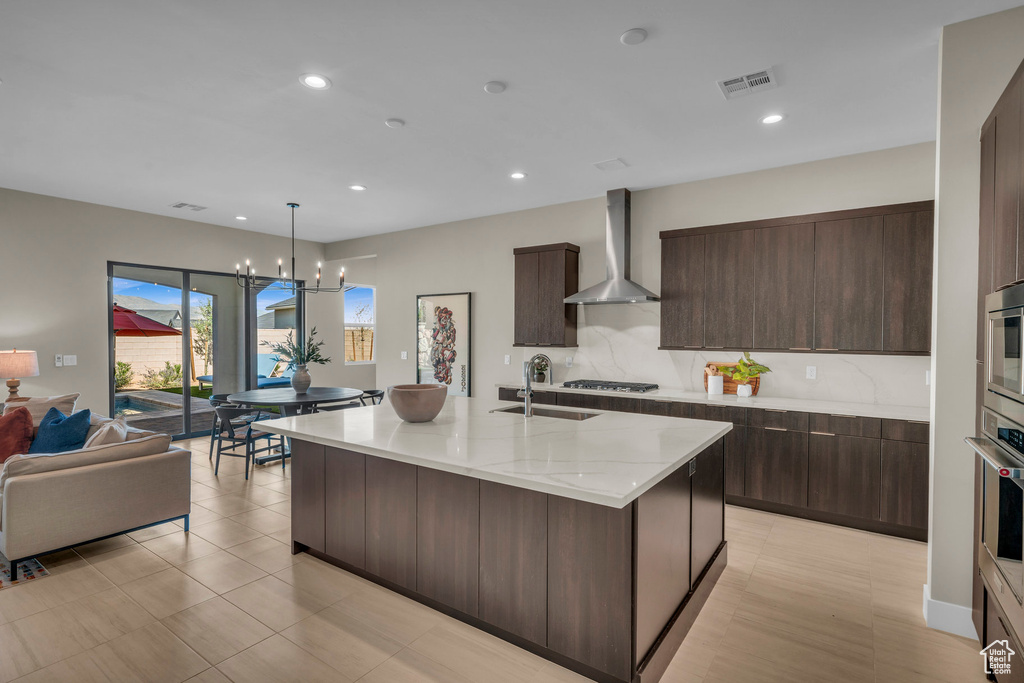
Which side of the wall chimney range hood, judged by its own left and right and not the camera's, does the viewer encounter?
front

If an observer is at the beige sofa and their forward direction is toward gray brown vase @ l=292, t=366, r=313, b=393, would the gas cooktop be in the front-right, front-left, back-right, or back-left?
front-right

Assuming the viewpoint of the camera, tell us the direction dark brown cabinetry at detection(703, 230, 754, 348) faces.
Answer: facing the viewer

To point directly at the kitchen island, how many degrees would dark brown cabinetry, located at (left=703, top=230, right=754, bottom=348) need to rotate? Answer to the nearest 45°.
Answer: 0° — it already faces it

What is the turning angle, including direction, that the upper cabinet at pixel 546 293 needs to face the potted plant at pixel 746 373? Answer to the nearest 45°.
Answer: approximately 90° to its left

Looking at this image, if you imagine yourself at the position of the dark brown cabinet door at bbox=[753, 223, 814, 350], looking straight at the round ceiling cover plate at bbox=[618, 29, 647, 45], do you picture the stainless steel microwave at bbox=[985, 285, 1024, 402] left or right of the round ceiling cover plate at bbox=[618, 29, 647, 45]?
left

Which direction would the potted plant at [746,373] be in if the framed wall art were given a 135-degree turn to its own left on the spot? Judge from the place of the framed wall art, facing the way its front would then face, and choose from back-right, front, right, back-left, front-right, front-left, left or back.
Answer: front-right

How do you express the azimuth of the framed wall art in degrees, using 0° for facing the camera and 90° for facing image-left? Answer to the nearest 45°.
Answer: approximately 45°

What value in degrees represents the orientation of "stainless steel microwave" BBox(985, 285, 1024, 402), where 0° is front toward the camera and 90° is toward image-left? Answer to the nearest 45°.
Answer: approximately 90°

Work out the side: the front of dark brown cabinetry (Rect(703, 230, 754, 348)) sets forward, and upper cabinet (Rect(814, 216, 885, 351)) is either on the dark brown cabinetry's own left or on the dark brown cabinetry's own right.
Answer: on the dark brown cabinetry's own left

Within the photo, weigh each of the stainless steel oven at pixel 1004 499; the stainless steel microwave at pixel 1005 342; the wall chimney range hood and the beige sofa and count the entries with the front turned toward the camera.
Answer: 1

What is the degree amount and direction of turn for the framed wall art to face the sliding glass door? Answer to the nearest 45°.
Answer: approximately 45° to its right

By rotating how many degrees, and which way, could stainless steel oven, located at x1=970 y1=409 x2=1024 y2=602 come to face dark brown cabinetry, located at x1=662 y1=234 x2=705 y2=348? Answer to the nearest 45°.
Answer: approximately 45° to its right

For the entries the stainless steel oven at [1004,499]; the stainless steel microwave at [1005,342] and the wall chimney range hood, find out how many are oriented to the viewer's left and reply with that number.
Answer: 2
